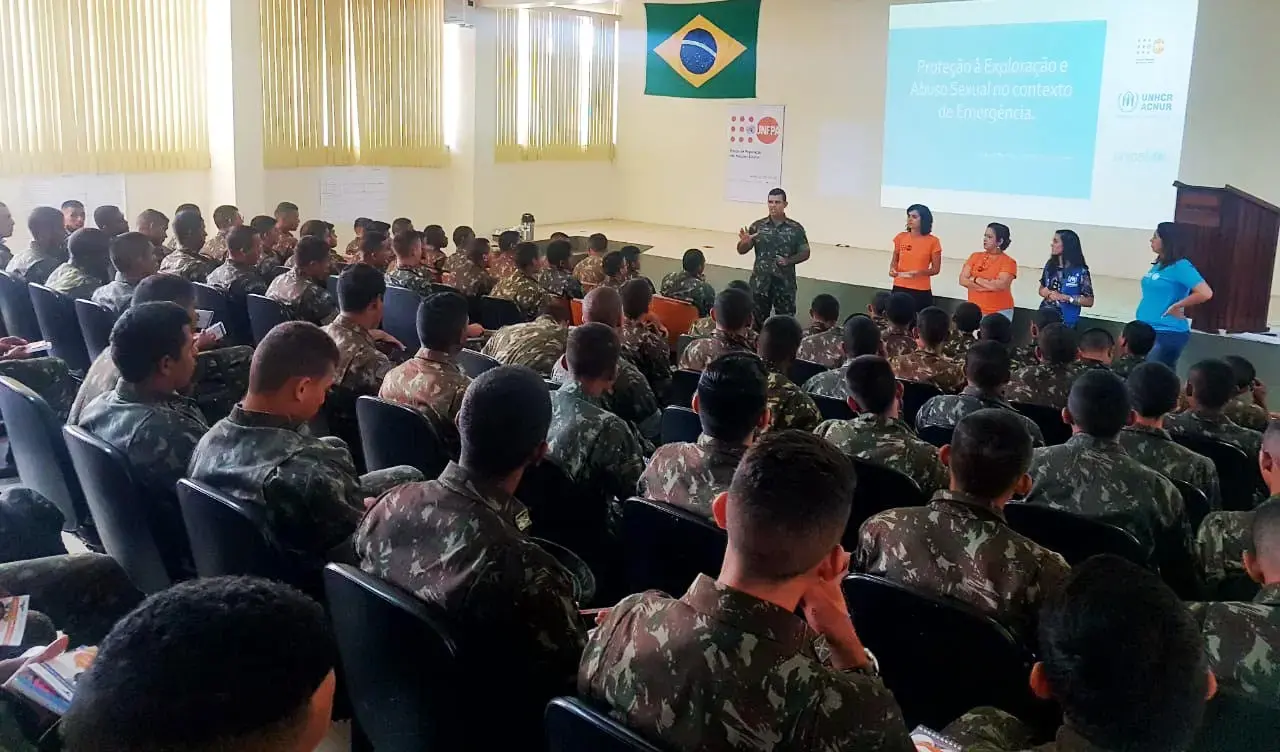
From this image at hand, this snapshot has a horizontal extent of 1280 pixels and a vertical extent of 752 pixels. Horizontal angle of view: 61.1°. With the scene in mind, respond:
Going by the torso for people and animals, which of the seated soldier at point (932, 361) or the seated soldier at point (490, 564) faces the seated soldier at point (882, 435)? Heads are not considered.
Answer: the seated soldier at point (490, 564)

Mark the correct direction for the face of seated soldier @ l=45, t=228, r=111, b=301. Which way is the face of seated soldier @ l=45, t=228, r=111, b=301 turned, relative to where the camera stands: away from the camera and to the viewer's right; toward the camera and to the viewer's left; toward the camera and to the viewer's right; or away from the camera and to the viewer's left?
away from the camera and to the viewer's right

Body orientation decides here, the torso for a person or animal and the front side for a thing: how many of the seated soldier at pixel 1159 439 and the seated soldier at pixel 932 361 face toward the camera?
0

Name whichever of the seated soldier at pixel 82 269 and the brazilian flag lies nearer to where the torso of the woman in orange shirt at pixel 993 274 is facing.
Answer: the seated soldier

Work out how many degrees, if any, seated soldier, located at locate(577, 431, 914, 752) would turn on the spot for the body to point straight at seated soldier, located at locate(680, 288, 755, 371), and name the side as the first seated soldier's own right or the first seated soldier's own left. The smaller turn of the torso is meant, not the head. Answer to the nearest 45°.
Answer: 0° — they already face them

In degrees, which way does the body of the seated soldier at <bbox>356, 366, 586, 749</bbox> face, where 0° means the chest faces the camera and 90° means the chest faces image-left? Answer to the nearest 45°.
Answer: approximately 225°

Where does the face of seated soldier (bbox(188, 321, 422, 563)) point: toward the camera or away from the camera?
away from the camera

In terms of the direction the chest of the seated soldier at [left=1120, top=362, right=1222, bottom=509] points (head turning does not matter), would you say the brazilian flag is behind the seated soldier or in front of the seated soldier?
in front

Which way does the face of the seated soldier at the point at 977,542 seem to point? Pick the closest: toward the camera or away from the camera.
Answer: away from the camera

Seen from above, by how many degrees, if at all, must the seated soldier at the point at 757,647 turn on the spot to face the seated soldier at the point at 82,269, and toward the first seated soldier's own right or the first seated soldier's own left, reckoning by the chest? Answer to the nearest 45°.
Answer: approximately 45° to the first seated soldier's own left

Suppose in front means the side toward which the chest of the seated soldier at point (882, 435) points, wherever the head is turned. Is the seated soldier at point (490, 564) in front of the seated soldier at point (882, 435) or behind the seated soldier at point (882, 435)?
behind

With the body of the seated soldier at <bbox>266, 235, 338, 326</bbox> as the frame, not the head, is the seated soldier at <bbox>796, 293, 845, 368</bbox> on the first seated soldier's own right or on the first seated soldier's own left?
on the first seated soldier's own right

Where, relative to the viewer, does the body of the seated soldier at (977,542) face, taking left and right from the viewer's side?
facing away from the viewer

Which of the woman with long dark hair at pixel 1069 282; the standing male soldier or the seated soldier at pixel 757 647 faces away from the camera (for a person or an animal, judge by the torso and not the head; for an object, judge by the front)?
the seated soldier

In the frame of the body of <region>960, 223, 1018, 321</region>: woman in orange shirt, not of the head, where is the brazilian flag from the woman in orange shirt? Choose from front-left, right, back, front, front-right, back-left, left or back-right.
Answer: right

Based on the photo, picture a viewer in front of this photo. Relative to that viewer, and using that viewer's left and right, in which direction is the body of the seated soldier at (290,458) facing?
facing away from the viewer and to the right of the viewer

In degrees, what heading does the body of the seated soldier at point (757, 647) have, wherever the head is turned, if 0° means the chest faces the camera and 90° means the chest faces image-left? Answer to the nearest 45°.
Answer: approximately 180°

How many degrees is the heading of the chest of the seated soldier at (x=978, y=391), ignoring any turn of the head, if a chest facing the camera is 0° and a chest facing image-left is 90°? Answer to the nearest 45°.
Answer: approximately 180°
